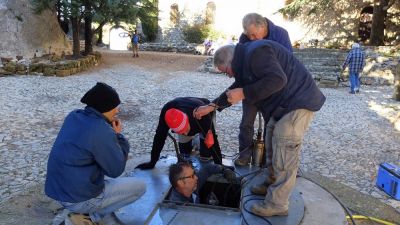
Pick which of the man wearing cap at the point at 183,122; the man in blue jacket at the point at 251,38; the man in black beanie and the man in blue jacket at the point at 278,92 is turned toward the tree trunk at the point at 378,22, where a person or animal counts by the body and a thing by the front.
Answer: the man in black beanie

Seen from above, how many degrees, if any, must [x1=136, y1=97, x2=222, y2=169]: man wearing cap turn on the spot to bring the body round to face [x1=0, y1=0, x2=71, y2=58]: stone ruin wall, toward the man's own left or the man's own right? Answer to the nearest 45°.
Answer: approximately 135° to the man's own right

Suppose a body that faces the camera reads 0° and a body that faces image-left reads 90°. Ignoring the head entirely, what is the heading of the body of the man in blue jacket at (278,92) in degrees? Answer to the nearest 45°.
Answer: approximately 90°

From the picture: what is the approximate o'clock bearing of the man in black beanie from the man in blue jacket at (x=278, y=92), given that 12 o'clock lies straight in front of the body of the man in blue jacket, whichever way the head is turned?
The man in black beanie is roughly at 11 o'clock from the man in blue jacket.

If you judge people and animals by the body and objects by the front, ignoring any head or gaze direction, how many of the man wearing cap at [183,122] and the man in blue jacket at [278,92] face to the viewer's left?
1

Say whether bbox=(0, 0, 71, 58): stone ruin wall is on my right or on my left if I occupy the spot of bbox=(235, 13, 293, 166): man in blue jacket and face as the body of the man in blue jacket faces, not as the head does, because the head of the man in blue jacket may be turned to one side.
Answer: on my right

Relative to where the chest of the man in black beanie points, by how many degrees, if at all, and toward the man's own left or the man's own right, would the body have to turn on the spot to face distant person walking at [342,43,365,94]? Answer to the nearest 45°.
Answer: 0° — they already face them

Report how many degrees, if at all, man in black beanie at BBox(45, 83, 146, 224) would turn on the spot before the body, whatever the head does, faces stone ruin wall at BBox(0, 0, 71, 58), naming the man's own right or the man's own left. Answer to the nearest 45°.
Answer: approximately 45° to the man's own left

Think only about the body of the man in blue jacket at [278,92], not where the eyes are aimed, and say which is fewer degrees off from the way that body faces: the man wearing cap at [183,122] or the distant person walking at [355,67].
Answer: the man wearing cap

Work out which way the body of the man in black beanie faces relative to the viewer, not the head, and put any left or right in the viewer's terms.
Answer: facing away from the viewer and to the right of the viewer
